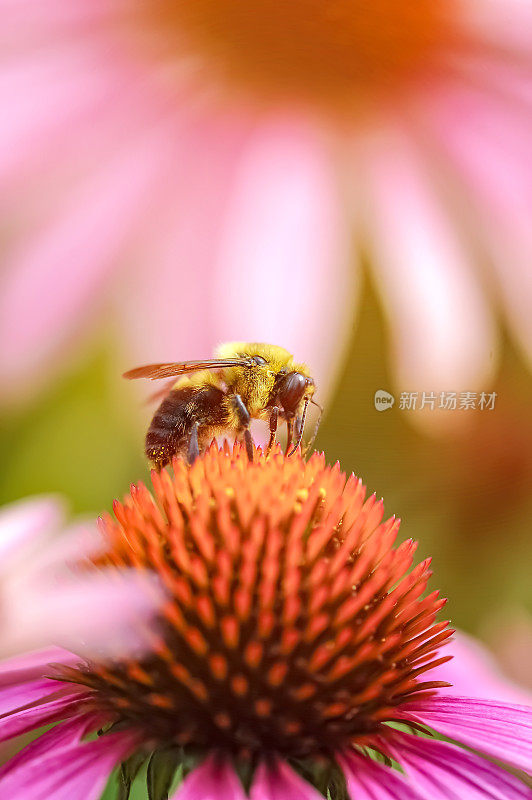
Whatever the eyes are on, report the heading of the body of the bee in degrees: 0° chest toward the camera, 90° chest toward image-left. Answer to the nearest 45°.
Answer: approximately 270°
